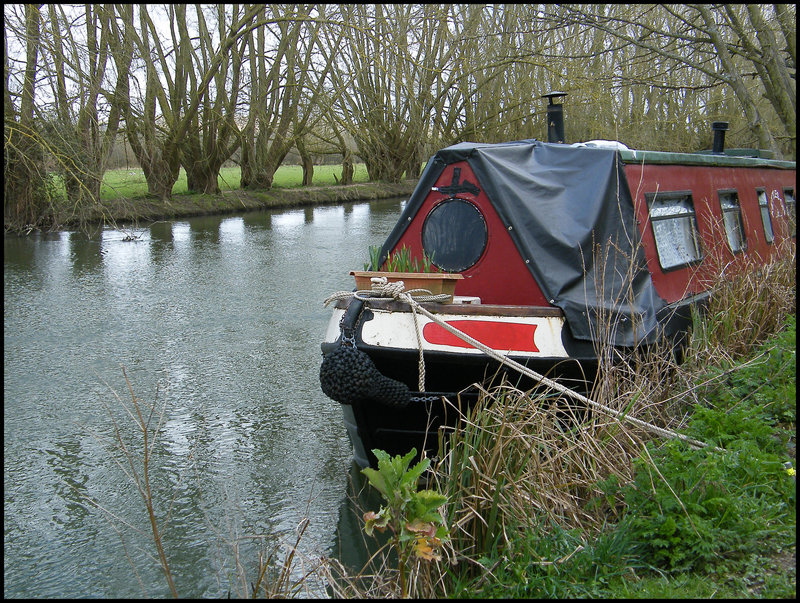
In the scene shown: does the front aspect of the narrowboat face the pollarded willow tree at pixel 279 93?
no

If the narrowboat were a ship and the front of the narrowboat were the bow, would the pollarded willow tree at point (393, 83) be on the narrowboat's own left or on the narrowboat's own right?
on the narrowboat's own right

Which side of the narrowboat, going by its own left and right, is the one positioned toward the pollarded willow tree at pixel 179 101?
right

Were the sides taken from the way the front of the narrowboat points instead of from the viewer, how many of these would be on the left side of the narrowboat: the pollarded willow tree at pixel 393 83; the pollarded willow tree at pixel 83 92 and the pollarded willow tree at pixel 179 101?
0

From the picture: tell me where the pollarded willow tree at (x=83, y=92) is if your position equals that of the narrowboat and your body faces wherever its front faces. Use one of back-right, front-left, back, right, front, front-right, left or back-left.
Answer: right

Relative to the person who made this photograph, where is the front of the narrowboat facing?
facing the viewer and to the left of the viewer

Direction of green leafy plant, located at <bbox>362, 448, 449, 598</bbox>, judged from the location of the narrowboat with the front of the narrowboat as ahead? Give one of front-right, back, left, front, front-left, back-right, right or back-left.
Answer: front-left

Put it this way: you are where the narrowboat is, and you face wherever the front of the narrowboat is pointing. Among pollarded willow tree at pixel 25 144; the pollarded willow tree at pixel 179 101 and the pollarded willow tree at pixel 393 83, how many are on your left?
0

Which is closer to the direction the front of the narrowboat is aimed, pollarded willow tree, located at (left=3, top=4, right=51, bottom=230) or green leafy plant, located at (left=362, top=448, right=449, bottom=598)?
the green leafy plant

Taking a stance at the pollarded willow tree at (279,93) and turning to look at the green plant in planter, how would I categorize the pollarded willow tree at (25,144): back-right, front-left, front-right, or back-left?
front-right

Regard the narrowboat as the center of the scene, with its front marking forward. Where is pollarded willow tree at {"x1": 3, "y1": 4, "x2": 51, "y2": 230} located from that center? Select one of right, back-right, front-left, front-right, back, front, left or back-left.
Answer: right

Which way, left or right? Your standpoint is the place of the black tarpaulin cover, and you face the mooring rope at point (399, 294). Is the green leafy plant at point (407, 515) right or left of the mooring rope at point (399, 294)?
left

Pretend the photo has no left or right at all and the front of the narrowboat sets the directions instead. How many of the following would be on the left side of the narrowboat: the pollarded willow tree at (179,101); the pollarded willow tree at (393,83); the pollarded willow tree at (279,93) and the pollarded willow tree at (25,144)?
0

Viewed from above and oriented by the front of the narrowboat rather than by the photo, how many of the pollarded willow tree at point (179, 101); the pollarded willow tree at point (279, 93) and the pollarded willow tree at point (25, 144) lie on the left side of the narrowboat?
0
